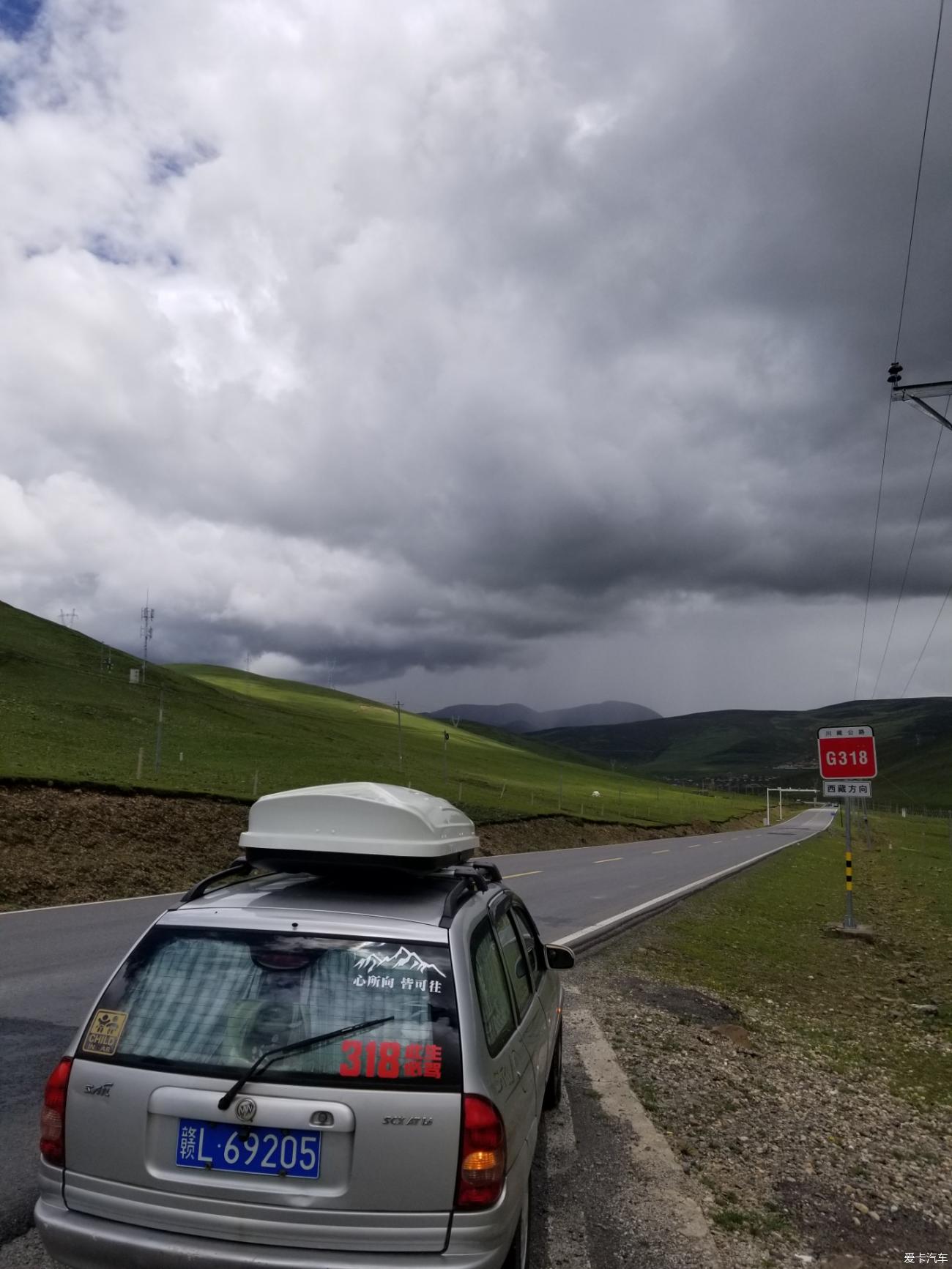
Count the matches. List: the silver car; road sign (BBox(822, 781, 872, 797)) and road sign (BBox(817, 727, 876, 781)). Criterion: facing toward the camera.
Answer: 2

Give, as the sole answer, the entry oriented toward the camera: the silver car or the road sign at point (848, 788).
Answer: the road sign

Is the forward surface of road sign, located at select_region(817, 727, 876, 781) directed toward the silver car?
yes

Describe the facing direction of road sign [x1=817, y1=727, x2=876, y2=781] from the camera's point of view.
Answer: facing the viewer

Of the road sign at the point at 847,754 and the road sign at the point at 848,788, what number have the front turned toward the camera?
2

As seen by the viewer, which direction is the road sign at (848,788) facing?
toward the camera

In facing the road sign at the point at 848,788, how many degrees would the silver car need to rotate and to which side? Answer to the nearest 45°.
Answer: approximately 45° to its right

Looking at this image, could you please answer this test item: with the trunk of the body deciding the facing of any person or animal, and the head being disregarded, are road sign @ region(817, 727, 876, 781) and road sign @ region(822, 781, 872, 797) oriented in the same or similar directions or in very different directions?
same or similar directions

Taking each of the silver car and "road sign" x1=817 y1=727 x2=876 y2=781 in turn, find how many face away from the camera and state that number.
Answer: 1

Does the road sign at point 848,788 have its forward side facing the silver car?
yes

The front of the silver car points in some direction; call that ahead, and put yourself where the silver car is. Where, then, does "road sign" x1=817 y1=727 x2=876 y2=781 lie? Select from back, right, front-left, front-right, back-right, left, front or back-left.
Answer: front-right

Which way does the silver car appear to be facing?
away from the camera

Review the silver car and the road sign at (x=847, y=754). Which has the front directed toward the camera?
the road sign
